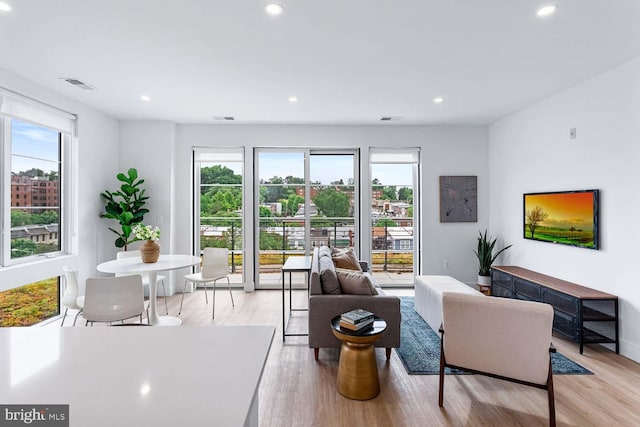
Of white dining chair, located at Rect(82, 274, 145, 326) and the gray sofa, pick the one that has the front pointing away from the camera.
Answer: the white dining chair

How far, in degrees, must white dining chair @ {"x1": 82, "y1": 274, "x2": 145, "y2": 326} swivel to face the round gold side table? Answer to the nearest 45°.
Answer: approximately 135° to its right

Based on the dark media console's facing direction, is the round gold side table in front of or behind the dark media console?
in front

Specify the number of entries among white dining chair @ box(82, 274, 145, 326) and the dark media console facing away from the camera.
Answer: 1

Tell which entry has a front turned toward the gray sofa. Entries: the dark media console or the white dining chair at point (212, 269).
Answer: the dark media console

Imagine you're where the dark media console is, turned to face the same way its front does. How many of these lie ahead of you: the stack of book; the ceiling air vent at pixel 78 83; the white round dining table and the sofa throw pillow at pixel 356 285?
4

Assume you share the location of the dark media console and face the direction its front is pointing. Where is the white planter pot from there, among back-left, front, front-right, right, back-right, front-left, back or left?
right

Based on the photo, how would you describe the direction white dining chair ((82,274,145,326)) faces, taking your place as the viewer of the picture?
facing away from the viewer

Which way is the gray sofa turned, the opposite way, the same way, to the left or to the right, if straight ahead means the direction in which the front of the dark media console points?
the opposite way

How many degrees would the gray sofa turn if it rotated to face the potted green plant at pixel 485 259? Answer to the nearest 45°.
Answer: approximately 45° to its left

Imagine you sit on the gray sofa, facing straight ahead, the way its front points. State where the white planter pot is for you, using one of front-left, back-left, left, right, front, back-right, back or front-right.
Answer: front-left

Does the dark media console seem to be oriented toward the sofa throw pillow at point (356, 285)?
yes

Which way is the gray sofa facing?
to the viewer's right

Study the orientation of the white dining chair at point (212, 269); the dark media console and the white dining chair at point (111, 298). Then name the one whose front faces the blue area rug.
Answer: the dark media console

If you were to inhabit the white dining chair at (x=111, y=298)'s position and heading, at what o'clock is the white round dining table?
The white round dining table is roughly at 1 o'clock from the white dining chair.

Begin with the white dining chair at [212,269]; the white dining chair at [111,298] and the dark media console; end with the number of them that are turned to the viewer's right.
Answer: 0

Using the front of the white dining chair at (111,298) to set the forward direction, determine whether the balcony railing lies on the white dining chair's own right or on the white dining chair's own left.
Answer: on the white dining chair's own right
